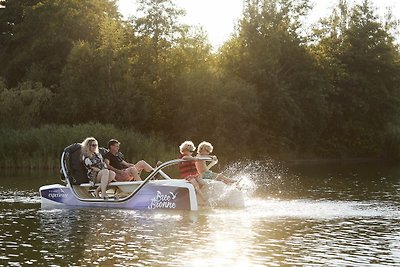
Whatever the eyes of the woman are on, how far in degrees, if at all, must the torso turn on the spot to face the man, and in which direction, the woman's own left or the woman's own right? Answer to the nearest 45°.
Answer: approximately 90° to the woman's own left

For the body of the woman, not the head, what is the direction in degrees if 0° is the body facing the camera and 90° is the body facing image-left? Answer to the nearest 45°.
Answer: approximately 315°

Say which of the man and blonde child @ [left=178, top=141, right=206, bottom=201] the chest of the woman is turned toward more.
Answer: the blonde child

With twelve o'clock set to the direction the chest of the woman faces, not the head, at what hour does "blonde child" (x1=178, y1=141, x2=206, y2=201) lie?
The blonde child is roughly at 11 o'clock from the woman.
